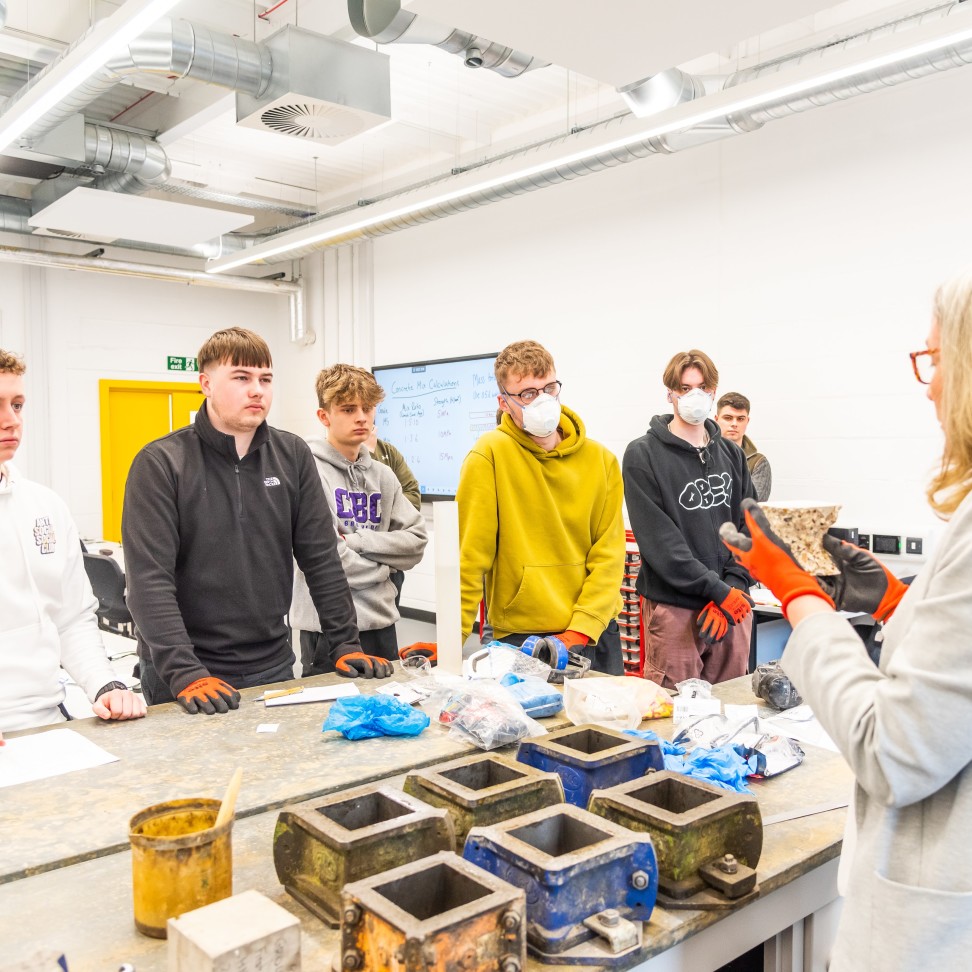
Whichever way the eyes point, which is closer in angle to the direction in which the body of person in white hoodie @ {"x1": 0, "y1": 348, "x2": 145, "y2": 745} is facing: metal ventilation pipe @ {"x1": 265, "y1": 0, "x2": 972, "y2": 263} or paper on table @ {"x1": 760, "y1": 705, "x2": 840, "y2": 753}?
the paper on table

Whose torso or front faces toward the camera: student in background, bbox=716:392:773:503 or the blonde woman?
the student in background

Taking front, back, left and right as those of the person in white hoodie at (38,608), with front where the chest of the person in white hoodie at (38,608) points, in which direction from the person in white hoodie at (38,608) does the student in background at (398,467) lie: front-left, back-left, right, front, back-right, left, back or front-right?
left

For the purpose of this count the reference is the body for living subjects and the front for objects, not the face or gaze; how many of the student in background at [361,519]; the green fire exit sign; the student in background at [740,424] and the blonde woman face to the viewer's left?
1

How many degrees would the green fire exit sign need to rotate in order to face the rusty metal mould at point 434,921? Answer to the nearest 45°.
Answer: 0° — it already faces it

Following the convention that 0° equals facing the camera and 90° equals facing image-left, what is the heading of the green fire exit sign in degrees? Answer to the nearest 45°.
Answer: approximately 0°

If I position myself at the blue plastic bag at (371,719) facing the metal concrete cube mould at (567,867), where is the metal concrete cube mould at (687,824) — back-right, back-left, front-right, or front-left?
front-left

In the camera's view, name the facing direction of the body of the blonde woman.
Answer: to the viewer's left

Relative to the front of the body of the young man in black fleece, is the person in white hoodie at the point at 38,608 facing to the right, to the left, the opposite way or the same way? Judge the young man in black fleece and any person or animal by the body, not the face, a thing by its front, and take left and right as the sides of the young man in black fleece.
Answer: the same way

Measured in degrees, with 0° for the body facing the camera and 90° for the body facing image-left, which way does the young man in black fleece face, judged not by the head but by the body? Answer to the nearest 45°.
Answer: approximately 315°

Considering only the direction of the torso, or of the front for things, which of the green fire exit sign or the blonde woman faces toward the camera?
the green fire exit sign

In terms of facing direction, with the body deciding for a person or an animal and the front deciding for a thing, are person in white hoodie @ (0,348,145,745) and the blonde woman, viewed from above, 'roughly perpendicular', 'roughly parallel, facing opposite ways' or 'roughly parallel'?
roughly parallel, facing opposite ways

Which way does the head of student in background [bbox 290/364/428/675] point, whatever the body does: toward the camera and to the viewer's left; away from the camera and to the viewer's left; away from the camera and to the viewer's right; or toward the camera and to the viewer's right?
toward the camera and to the viewer's right
